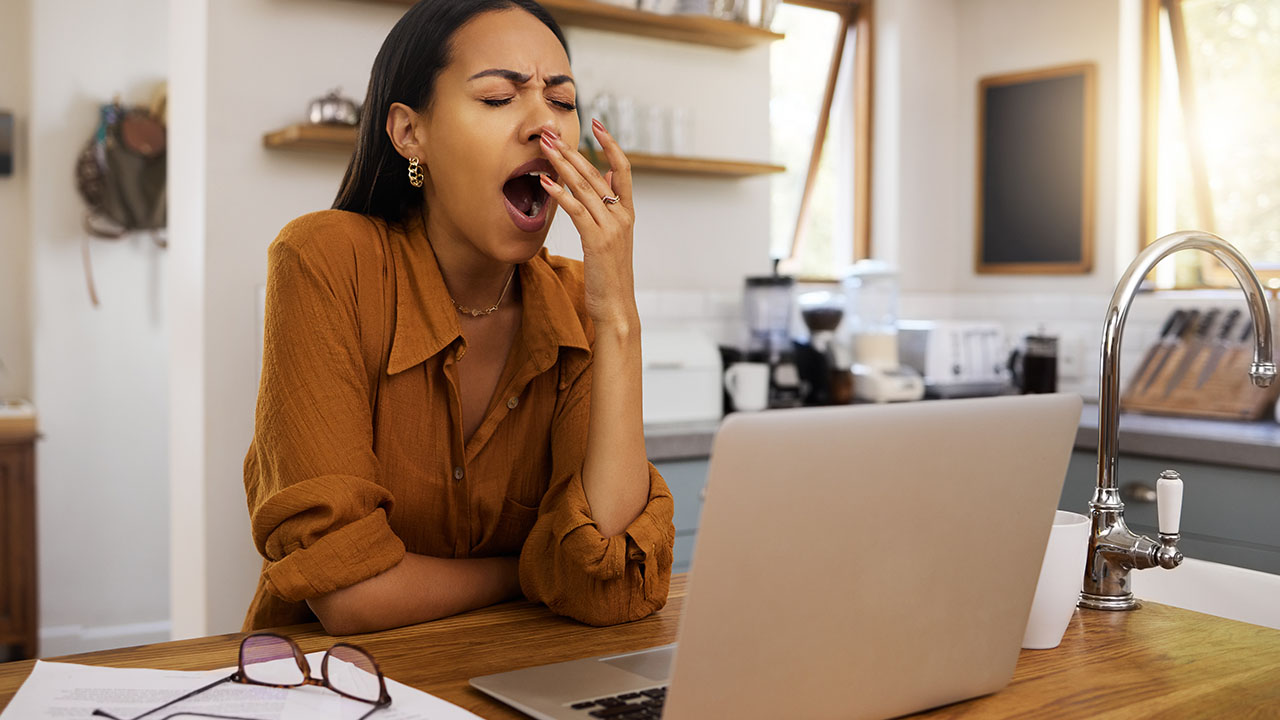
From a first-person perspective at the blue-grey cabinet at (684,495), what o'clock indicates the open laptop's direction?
The open laptop is roughly at 12 o'clock from the blue-grey cabinet.

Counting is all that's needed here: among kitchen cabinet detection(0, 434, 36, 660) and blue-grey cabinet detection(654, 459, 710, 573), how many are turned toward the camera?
2

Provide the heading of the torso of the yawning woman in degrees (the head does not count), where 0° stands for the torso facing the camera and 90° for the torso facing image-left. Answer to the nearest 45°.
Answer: approximately 315°

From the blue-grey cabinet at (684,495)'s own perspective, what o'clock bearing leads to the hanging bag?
The hanging bag is roughly at 4 o'clock from the blue-grey cabinet.

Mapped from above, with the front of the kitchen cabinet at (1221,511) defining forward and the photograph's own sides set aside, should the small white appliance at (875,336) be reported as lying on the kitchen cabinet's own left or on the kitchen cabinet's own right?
on the kitchen cabinet's own right

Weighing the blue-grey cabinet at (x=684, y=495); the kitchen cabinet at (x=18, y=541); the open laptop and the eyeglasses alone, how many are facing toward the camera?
2

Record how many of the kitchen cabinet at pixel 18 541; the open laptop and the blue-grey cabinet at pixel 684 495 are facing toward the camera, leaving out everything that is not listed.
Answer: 2

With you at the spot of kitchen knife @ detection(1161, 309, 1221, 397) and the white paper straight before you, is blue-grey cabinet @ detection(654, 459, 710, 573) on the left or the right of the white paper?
right

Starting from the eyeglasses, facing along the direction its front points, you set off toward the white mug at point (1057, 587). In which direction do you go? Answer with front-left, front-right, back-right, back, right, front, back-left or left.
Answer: front-right
